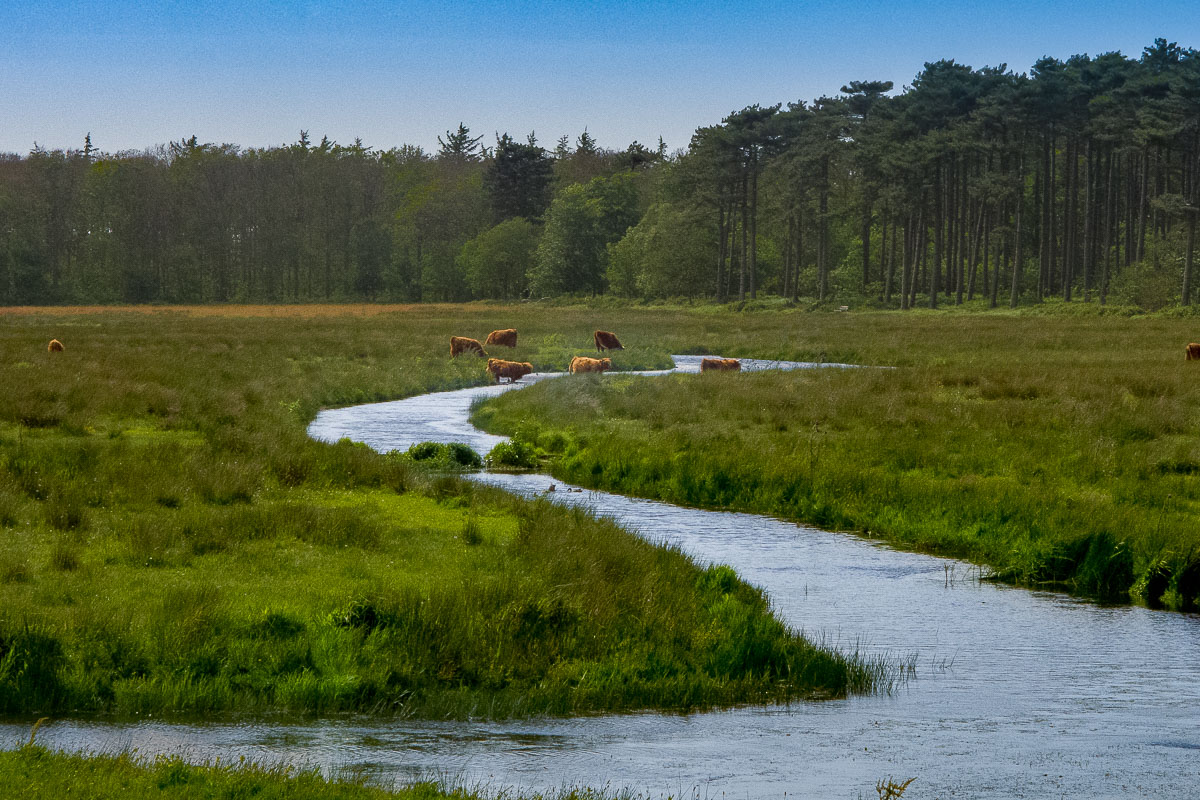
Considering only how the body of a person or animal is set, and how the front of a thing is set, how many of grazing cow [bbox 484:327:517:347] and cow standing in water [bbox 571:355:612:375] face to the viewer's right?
1

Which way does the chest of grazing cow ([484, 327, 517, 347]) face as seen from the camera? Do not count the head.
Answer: to the viewer's left

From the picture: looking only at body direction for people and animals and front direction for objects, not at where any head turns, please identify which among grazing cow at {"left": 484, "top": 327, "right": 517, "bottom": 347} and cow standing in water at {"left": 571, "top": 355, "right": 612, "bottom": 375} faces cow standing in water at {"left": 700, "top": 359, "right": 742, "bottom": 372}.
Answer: cow standing in water at {"left": 571, "top": 355, "right": 612, "bottom": 375}

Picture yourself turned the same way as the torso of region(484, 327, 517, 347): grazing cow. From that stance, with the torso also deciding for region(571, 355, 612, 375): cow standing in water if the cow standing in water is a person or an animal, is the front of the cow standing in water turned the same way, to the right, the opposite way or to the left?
the opposite way

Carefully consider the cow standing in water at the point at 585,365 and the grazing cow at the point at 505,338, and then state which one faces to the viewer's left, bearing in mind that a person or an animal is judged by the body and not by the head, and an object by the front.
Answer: the grazing cow

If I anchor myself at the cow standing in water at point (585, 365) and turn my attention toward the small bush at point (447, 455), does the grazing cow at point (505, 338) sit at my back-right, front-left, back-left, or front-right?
back-right

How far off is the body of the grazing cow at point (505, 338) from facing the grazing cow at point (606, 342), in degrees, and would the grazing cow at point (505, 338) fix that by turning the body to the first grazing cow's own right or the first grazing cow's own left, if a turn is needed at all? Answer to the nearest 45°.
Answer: approximately 135° to the first grazing cow's own left

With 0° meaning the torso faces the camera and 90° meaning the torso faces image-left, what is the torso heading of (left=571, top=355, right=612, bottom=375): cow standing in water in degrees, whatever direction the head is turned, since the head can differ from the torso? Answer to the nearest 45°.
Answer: approximately 270°
